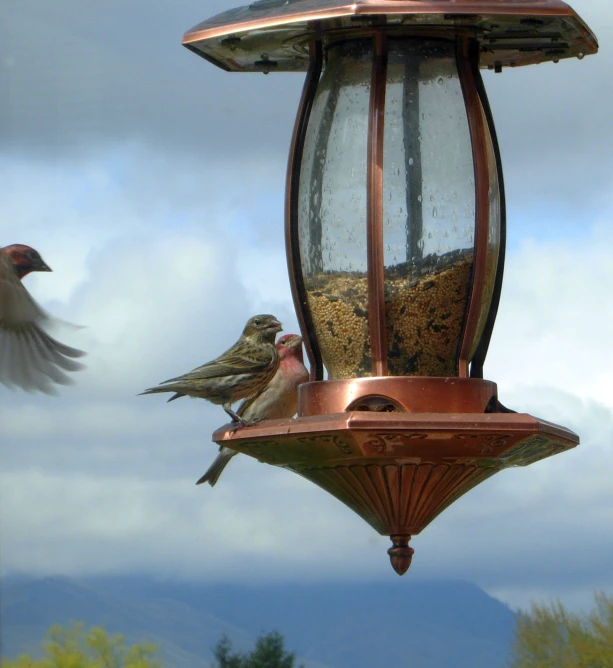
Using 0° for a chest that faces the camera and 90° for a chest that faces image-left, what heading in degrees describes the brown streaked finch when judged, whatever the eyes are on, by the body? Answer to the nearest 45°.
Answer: approximately 270°

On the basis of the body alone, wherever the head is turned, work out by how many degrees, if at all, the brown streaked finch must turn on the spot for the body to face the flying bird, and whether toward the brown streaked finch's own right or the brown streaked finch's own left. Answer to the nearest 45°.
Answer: approximately 135° to the brown streaked finch's own left

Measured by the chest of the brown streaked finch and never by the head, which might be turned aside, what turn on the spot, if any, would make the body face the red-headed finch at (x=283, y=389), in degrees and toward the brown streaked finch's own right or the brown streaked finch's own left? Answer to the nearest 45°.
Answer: approximately 45° to the brown streaked finch's own left
